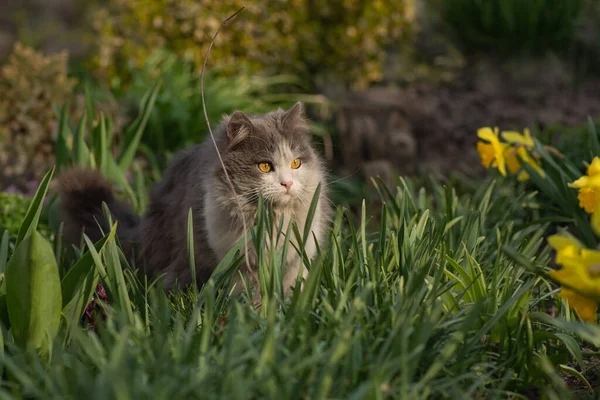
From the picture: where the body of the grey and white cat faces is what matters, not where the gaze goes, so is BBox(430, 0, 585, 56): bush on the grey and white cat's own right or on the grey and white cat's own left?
on the grey and white cat's own left

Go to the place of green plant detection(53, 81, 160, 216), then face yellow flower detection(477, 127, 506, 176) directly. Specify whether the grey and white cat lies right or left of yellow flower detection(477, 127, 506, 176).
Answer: right

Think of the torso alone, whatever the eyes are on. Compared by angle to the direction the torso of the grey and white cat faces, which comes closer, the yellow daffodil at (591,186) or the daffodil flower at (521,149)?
the yellow daffodil

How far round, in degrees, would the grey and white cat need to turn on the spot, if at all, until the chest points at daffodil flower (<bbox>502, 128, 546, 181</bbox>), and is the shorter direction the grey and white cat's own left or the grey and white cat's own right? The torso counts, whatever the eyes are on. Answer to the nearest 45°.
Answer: approximately 45° to the grey and white cat's own left

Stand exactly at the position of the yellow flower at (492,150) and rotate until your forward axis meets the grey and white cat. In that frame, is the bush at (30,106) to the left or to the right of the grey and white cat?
right

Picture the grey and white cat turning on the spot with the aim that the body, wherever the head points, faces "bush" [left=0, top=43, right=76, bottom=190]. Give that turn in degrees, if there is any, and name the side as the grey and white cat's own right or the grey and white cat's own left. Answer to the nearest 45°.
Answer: approximately 180°

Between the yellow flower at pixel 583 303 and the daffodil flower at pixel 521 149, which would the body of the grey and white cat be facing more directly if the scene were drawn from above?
the yellow flower

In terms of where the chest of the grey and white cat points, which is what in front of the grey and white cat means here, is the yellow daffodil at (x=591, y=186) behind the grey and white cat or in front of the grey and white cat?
in front

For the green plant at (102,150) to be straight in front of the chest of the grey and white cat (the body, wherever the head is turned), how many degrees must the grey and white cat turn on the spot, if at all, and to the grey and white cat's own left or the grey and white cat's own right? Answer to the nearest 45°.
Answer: approximately 180°

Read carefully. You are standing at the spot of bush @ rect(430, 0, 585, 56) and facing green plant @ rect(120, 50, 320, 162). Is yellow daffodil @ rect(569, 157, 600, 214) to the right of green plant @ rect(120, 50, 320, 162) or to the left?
left

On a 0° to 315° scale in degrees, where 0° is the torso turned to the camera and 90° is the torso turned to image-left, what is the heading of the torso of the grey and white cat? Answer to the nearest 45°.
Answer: approximately 315°

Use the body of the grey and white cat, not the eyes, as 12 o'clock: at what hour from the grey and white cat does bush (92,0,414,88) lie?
The bush is roughly at 8 o'clock from the grey and white cat.

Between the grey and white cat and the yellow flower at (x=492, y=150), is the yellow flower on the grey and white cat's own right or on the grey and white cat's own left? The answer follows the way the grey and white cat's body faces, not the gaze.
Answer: on the grey and white cat's own left

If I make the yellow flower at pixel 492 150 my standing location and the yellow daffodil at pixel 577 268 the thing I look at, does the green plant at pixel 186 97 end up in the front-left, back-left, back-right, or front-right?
back-right

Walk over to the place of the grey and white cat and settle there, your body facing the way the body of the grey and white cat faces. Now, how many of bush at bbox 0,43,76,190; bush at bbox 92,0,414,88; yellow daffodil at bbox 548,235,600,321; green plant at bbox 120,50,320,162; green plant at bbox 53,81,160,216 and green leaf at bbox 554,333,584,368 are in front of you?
2
